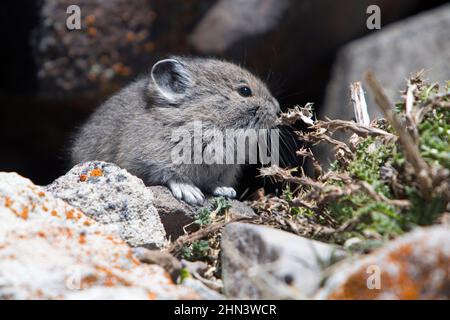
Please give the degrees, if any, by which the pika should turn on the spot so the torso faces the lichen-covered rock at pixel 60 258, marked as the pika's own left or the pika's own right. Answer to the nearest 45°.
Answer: approximately 90° to the pika's own right

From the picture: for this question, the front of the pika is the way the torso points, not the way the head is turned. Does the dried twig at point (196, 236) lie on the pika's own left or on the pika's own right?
on the pika's own right

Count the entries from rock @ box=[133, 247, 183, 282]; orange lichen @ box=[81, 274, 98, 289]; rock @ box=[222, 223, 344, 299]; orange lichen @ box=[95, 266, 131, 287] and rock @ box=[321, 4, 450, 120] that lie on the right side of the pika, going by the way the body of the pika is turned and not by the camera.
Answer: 4

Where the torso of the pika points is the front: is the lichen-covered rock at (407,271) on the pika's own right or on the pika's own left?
on the pika's own right

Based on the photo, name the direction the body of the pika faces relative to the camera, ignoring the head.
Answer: to the viewer's right

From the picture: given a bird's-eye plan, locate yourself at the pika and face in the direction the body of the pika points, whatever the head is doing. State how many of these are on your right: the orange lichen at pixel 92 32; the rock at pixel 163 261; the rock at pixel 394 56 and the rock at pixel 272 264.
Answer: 2

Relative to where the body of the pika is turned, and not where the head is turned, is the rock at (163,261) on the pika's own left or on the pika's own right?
on the pika's own right

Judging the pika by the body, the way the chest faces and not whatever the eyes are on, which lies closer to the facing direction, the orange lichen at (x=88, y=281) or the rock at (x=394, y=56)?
the rock

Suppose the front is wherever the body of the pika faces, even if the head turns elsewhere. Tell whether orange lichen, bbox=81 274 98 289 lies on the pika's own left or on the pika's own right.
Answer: on the pika's own right

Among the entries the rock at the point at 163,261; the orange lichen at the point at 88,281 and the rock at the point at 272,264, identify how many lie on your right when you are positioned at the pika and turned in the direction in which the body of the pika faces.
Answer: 3

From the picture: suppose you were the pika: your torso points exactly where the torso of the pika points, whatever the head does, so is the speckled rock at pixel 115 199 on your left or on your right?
on your right

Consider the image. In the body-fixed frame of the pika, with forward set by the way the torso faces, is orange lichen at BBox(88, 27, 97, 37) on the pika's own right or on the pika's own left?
on the pika's own left

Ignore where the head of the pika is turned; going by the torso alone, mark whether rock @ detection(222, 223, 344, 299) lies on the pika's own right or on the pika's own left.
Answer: on the pika's own right

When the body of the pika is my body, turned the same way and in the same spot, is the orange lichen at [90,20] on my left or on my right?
on my left
